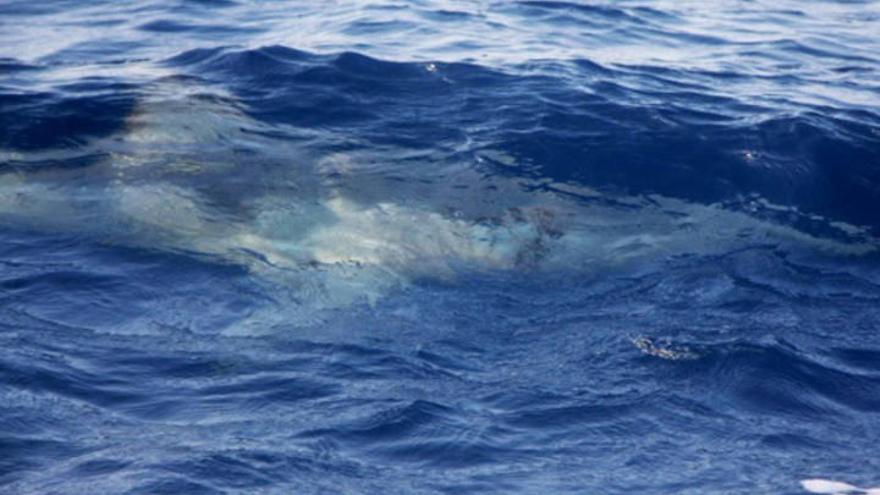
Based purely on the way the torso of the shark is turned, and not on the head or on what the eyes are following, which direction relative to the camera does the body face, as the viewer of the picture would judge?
to the viewer's right
